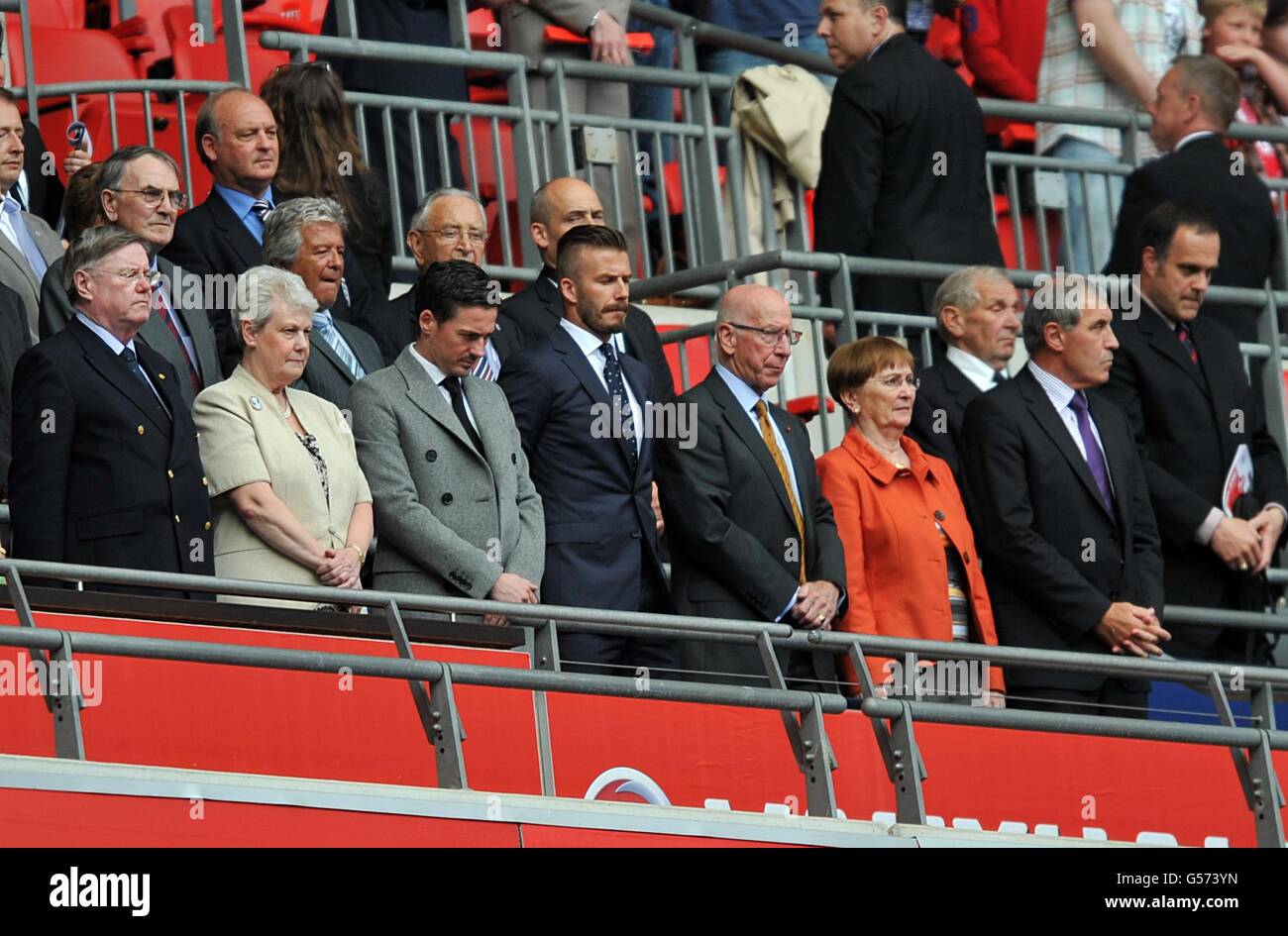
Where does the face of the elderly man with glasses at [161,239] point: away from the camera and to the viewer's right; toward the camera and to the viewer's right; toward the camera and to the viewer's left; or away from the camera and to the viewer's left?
toward the camera and to the viewer's right

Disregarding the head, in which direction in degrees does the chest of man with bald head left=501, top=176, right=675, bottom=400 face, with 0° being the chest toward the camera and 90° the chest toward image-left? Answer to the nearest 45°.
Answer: approximately 315°

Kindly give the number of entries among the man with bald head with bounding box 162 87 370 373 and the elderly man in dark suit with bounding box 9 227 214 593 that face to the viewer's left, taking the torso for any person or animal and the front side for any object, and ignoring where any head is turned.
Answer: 0

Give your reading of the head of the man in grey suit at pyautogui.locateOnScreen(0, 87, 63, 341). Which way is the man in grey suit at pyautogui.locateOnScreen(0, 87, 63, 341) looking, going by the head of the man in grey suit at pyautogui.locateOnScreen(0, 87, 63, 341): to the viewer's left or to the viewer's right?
to the viewer's right

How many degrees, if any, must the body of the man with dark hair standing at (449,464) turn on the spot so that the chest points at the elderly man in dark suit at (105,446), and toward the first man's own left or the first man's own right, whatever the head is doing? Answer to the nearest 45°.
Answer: approximately 90° to the first man's own right

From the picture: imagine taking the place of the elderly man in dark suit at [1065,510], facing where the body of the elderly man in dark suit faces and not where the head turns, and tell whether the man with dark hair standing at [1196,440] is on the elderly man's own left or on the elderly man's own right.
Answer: on the elderly man's own left

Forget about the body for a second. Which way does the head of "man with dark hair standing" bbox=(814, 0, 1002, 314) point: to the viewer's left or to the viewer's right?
to the viewer's left

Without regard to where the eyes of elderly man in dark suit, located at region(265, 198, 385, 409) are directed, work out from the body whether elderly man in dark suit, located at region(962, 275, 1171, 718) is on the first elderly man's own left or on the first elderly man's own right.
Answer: on the first elderly man's own left
